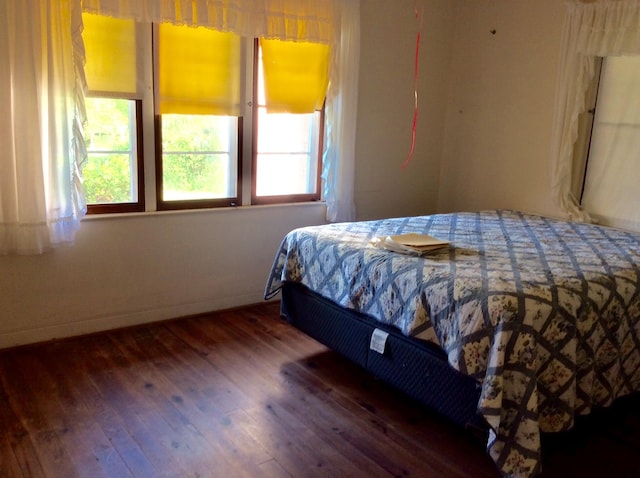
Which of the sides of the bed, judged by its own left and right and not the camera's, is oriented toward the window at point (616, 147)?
back

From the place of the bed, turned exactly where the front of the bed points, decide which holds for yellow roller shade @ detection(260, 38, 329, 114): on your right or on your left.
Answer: on your right

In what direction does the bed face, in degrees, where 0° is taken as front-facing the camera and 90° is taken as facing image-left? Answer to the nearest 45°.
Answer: approximately 45°

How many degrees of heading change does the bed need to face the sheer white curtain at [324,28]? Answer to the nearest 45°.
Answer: approximately 90° to its right

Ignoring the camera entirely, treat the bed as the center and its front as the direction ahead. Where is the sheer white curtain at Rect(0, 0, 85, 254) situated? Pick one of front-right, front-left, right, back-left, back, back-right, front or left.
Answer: front-right

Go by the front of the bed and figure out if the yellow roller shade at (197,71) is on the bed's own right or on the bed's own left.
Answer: on the bed's own right

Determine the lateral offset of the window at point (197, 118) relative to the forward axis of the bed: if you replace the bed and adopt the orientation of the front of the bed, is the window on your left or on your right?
on your right

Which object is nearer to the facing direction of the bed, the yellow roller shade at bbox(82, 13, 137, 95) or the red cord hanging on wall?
the yellow roller shade

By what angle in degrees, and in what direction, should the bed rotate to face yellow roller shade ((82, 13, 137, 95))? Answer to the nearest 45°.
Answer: approximately 45° to its right
